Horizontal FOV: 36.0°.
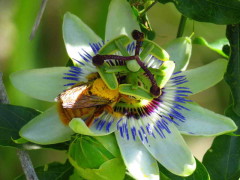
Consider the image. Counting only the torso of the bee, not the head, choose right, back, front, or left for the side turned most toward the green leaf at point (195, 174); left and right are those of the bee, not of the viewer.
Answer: front

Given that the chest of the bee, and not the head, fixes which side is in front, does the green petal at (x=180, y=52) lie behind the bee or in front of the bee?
in front

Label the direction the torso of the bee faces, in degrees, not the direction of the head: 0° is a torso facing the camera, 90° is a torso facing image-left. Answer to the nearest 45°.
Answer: approximately 270°

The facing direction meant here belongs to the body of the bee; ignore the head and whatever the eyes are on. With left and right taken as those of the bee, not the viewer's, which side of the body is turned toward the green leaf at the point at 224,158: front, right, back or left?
front
